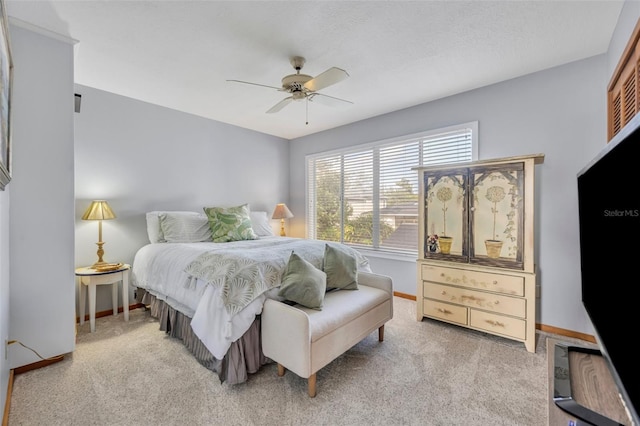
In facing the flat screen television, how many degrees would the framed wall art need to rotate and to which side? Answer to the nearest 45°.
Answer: approximately 45° to its right

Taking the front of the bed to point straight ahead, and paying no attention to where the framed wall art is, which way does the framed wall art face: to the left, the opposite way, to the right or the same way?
to the left

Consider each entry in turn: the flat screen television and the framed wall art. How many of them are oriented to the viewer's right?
1

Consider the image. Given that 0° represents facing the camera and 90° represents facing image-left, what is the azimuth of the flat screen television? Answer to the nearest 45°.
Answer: approximately 90°

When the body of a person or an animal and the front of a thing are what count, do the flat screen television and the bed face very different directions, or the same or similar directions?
very different directions

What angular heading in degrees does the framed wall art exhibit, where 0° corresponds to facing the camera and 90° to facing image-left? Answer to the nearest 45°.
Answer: approximately 270°

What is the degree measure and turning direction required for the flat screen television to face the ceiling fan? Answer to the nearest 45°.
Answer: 0° — it already faces it

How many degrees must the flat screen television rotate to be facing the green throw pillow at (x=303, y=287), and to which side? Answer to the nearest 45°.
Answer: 0° — it already faces it
